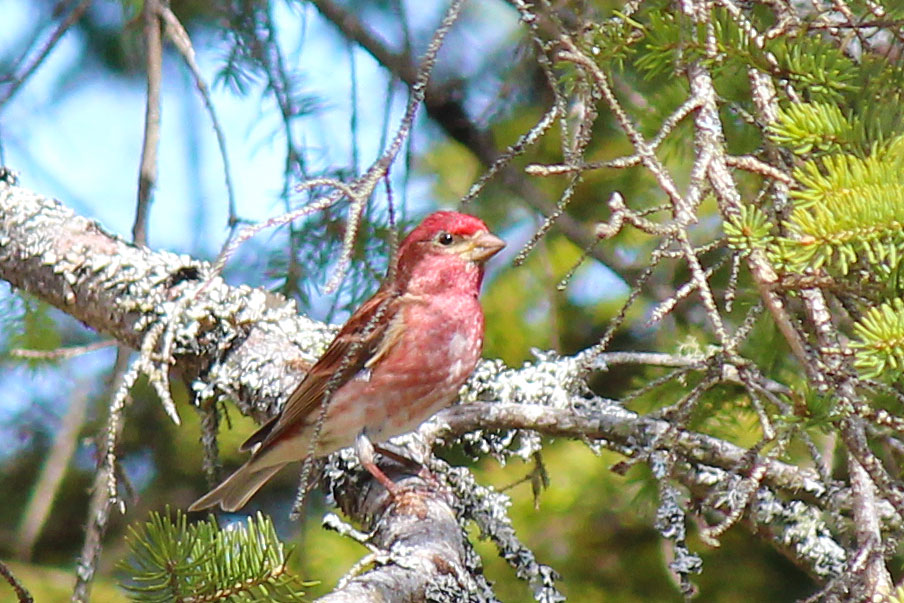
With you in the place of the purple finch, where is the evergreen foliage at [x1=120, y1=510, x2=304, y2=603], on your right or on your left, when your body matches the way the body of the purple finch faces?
on your right

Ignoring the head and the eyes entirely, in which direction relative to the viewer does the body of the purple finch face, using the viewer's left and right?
facing to the right of the viewer

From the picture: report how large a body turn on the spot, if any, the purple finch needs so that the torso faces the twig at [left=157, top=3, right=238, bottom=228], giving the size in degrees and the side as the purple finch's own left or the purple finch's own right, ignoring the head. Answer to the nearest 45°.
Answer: approximately 135° to the purple finch's own right

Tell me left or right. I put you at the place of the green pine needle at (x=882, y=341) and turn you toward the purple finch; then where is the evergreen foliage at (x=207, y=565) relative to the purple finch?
left

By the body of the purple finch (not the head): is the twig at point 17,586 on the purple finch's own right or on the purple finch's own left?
on the purple finch's own right

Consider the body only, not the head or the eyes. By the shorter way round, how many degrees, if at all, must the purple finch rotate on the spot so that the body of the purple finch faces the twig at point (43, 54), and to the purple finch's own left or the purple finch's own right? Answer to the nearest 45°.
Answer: approximately 180°

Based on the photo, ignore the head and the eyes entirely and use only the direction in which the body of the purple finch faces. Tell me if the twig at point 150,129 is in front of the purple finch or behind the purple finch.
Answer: behind

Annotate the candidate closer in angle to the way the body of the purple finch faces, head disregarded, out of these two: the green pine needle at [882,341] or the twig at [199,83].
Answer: the green pine needle
